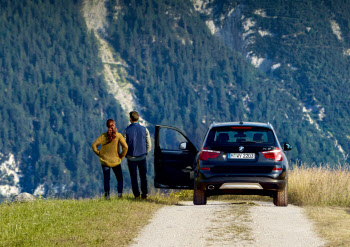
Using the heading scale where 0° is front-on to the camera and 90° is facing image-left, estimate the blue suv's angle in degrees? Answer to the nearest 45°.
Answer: approximately 180°
